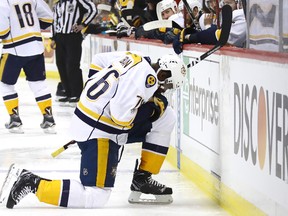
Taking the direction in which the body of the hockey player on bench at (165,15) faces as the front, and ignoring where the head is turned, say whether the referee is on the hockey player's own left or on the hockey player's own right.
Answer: on the hockey player's own right

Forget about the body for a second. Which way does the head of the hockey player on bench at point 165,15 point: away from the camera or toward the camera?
toward the camera

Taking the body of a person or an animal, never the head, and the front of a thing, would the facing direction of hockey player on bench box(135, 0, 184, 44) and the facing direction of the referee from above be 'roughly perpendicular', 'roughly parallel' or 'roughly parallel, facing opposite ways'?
roughly parallel

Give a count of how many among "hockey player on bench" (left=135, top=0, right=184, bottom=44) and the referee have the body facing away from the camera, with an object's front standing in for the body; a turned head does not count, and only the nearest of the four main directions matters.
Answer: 0

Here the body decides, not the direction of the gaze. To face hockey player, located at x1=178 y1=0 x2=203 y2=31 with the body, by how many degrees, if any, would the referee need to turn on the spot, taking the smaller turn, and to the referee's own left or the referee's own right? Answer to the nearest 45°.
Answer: approximately 45° to the referee's own left

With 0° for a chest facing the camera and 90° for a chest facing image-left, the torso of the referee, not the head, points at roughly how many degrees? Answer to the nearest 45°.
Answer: approximately 45°

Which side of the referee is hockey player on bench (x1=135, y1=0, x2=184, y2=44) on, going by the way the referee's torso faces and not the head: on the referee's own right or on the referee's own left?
on the referee's own left
